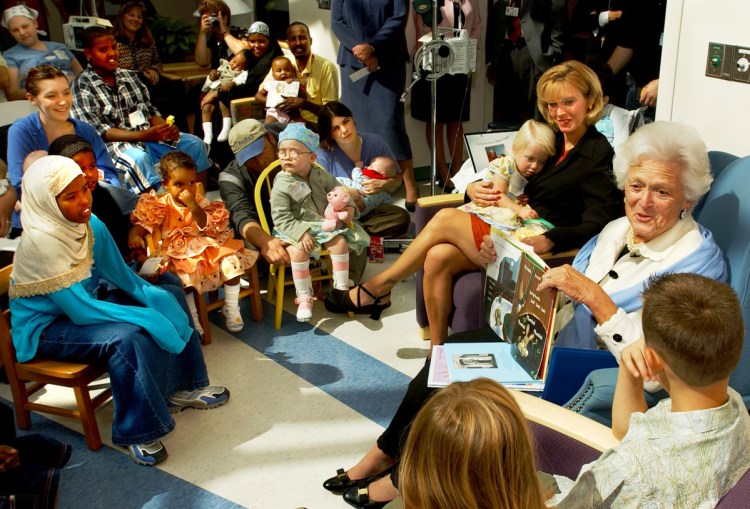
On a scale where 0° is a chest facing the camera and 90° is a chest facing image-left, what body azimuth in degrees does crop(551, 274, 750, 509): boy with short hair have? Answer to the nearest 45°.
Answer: approximately 135°

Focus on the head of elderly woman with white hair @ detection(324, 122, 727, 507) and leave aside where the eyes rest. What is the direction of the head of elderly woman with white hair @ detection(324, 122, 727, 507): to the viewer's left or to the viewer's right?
to the viewer's left

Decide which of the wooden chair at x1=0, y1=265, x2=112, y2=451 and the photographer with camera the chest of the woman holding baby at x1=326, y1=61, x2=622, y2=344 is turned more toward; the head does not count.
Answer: the wooden chair

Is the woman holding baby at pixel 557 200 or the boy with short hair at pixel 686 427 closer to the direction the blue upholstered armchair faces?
the boy with short hair

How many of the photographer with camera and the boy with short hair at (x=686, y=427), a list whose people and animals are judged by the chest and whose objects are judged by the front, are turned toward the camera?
1

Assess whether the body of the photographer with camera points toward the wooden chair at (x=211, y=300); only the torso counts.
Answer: yes

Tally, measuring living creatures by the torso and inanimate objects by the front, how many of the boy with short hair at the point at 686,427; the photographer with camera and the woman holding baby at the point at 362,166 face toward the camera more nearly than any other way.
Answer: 2

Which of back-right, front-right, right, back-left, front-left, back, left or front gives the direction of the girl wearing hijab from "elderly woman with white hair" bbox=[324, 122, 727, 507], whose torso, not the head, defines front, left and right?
front-right

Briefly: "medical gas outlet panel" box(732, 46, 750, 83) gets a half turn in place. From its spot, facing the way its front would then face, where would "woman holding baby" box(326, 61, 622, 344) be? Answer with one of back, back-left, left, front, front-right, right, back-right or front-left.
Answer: back-left

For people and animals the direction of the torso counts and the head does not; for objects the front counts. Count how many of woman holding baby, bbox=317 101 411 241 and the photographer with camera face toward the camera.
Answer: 2

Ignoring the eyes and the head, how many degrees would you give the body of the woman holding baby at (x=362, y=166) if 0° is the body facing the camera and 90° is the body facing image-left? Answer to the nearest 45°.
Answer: approximately 0°

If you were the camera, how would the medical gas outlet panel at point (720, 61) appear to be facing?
facing the viewer and to the left of the viewer
